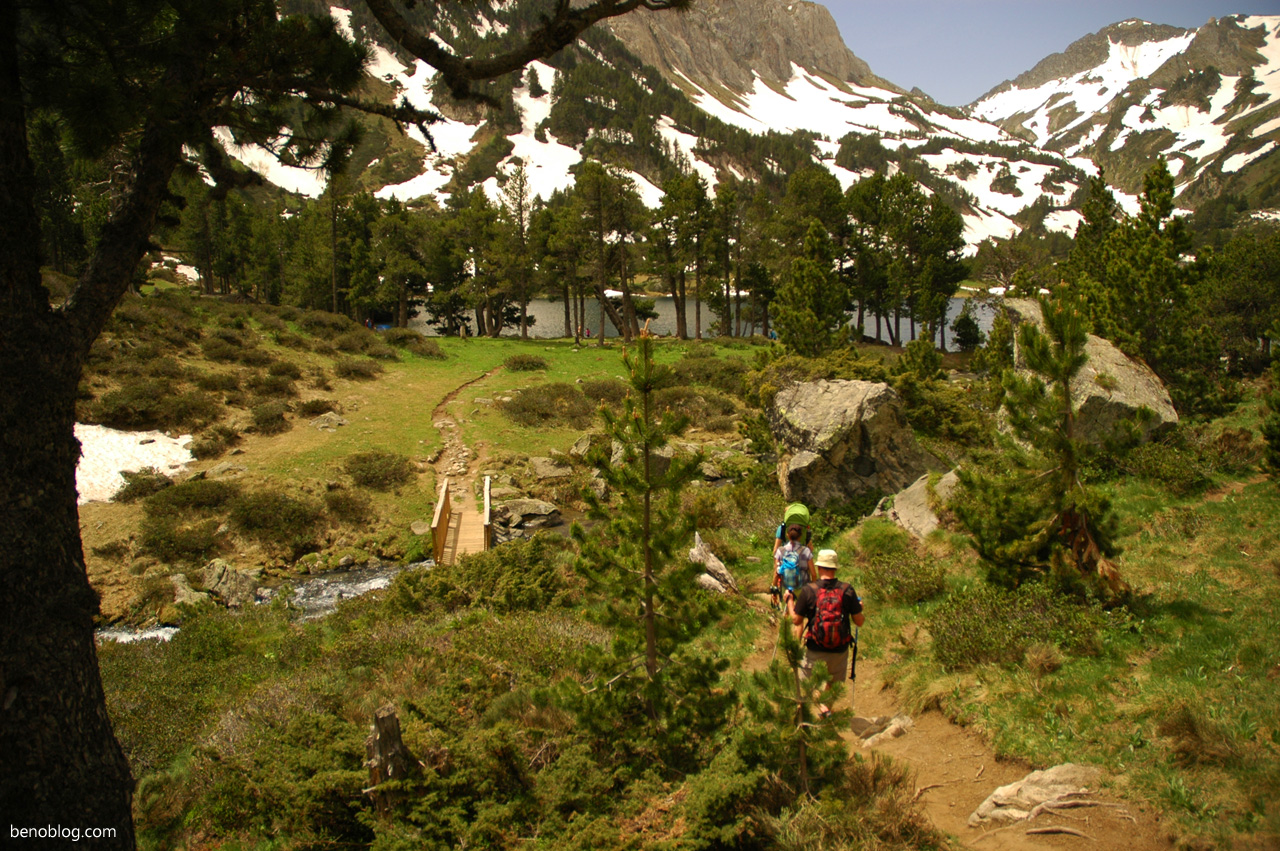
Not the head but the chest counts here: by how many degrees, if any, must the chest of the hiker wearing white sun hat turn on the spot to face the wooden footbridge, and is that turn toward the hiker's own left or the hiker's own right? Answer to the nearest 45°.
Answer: approximately 45° to the hiker's own left

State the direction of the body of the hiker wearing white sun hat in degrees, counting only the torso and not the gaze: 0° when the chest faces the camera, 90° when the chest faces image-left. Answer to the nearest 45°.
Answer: approximately 180°

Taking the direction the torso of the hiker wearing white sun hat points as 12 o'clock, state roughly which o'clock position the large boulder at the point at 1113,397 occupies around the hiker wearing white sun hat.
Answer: The large boulder is roughly at 1 o'clock from the hiker wearing white sun hat.

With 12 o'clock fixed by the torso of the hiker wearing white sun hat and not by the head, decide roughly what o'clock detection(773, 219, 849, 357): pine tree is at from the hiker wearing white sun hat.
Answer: The pine tree is roughly at 12 o'clock from the hiker wearing white sun hat.

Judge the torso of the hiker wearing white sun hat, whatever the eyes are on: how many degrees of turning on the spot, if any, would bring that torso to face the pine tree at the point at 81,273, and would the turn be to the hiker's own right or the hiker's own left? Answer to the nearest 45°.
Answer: approximately 135° to the hiker's own left

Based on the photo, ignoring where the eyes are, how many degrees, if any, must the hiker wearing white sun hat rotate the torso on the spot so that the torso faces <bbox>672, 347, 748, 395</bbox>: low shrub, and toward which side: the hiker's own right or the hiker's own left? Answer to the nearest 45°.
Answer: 0° — they already face it

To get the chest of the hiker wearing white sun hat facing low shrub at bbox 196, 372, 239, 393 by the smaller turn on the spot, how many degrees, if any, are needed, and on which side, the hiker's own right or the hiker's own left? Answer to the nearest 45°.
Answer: approximately 45° to the hiker's own left

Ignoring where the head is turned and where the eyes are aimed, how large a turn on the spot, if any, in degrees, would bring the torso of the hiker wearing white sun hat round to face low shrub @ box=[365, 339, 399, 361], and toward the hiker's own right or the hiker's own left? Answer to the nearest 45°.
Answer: approximately 45° to the hiker's own left
